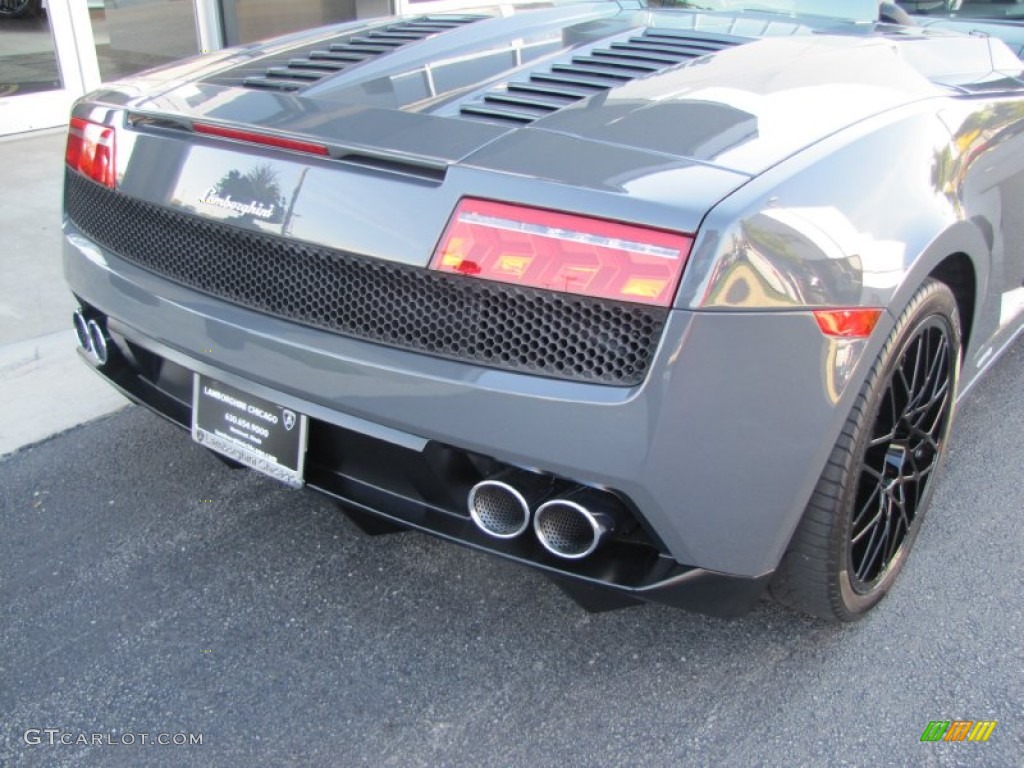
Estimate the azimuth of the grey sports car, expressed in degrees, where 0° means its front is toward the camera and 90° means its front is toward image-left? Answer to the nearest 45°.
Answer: approximately 225°
